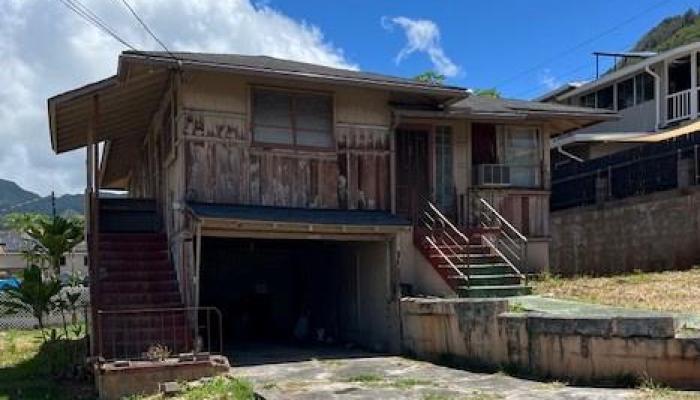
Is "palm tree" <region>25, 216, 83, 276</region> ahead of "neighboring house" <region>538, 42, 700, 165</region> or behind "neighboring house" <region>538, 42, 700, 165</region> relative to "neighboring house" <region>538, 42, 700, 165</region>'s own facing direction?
ahead

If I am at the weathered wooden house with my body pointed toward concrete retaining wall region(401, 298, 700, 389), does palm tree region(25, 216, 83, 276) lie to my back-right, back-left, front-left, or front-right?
back-right

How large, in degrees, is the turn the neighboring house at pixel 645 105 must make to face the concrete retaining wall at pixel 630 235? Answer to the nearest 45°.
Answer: approximately 45° to its left

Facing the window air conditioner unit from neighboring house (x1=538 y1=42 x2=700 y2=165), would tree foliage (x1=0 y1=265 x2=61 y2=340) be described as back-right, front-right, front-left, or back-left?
front-right

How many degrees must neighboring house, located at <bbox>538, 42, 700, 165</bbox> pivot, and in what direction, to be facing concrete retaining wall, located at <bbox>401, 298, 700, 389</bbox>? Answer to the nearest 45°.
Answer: approximately 45° to its left

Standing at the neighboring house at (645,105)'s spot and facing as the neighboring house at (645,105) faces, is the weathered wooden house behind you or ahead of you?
ahead

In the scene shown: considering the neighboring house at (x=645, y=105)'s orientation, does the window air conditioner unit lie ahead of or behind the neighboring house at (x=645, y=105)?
ahead

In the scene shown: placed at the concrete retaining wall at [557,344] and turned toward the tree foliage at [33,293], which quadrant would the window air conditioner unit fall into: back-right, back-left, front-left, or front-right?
front-right

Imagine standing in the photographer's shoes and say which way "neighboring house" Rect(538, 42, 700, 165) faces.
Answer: facing the viewer and to the left of the viewer
